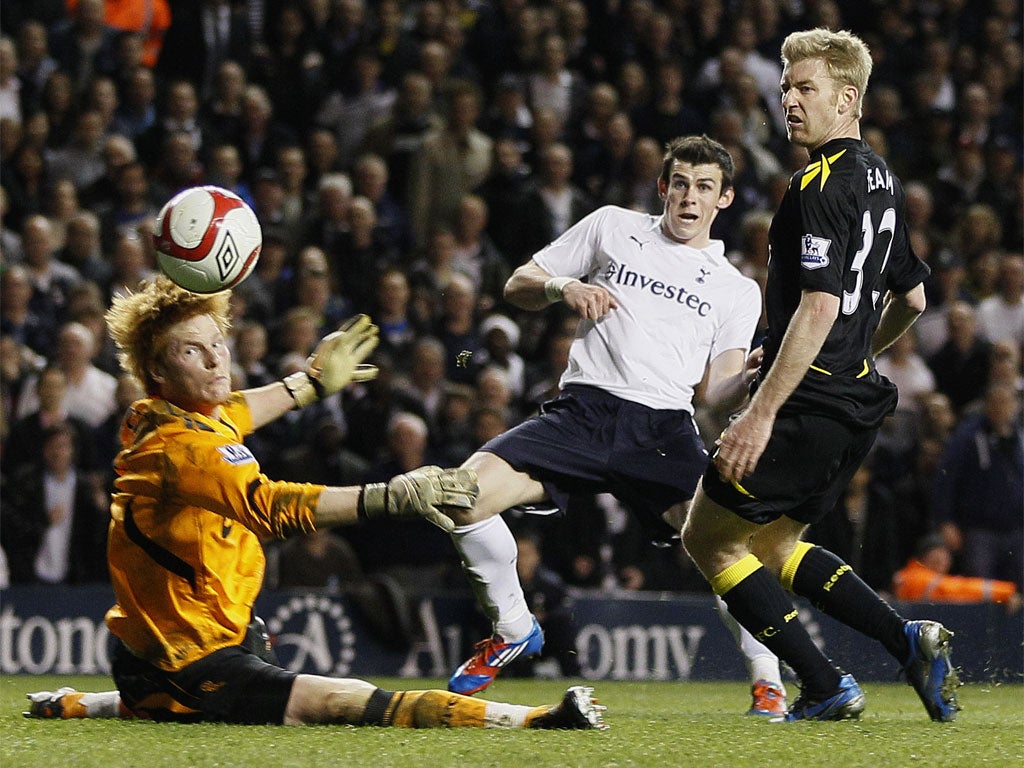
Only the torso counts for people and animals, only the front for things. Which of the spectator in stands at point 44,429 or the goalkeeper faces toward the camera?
the spectator in stands

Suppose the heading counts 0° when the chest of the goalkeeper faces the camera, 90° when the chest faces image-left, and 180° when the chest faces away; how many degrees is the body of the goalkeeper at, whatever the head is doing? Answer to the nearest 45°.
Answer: approximately 270°

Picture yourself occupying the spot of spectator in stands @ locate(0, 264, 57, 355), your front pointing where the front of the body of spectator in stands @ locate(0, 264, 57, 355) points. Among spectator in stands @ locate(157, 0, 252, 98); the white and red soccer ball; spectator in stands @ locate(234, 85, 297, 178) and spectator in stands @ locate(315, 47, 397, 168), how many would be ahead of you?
1

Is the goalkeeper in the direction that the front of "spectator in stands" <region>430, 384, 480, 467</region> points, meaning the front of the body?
yes

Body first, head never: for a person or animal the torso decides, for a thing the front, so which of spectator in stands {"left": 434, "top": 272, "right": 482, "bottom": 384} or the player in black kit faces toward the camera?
the spectator in stands

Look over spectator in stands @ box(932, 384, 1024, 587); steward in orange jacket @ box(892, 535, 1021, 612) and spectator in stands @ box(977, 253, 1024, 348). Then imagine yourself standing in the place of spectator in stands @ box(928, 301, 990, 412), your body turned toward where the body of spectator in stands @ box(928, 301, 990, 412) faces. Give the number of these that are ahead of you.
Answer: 2

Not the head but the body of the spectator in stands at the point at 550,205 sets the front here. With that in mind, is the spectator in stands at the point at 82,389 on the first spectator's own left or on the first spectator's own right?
on the first spectator's own right

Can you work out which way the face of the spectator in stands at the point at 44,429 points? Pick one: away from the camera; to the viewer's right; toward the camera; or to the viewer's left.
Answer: toward the camera

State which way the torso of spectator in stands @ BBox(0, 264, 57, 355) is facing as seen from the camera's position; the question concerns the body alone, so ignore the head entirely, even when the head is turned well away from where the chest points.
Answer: toward the camera

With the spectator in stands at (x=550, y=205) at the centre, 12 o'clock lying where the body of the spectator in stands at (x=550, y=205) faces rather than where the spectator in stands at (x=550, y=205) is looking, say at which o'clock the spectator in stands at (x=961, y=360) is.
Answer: the spectator in stands at (x=961, y=360) is roughly at 9 o'clock from the spectator in stands at (x=550, y=205).

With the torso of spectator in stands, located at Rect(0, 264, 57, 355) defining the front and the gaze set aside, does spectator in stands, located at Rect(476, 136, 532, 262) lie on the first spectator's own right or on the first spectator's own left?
on the first spectator's own left
